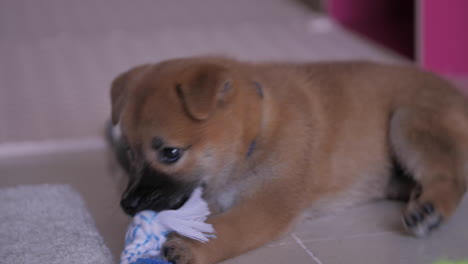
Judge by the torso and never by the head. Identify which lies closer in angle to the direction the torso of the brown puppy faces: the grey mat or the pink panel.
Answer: the grey mat

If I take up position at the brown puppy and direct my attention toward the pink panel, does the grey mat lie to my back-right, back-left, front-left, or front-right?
back-left

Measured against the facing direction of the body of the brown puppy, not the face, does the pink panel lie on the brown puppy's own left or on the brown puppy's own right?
on the brown puppy's own right

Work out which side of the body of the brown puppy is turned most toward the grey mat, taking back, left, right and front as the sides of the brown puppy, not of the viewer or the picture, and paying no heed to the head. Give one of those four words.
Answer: front

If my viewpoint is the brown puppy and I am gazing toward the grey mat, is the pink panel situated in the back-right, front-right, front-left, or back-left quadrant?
back-right

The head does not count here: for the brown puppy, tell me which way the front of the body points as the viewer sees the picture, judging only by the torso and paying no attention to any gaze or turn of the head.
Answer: to the viewer's left
